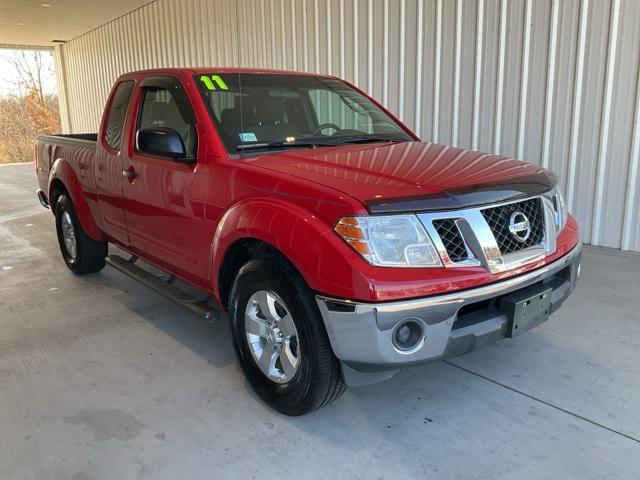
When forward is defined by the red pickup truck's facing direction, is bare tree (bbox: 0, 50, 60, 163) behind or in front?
behind

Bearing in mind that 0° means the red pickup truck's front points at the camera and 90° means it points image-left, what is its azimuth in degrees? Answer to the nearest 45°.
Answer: approximately 315°
